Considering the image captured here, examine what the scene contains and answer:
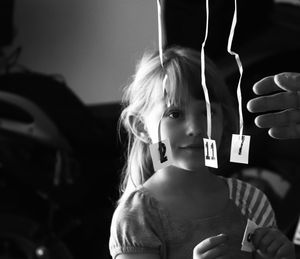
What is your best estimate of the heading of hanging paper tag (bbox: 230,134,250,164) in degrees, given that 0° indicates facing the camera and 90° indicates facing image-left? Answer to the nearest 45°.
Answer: approximately 0°

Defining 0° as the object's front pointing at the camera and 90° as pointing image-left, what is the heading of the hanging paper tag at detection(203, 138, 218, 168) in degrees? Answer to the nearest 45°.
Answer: approximately 0°

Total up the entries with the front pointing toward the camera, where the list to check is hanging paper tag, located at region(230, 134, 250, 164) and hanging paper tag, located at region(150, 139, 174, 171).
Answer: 2

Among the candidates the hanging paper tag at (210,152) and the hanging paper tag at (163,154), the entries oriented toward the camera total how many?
2
